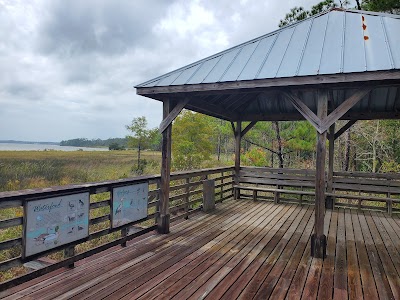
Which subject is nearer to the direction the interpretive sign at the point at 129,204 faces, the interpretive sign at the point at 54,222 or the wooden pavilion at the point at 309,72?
the wooden pavilion

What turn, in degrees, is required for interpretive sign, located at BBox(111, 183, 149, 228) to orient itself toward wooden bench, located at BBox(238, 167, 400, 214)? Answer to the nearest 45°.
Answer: approximately 45° to its left

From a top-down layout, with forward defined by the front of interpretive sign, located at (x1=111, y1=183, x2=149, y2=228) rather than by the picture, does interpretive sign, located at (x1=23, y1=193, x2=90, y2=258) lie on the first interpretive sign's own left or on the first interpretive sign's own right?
on the first interpretive sign's own right

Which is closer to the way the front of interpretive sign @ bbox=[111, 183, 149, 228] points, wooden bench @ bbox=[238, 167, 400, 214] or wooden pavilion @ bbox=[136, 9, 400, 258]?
the wooden pavilion

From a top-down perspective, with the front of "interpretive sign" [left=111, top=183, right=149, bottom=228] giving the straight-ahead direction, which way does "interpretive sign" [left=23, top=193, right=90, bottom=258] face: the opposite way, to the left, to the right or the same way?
the same way

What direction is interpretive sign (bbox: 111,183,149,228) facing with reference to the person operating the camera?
facing the viewer and to the right of the viewer

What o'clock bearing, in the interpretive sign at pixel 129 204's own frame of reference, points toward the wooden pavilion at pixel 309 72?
The wooden pavilion is roughly at 11 o'clock from the interpretive sign.

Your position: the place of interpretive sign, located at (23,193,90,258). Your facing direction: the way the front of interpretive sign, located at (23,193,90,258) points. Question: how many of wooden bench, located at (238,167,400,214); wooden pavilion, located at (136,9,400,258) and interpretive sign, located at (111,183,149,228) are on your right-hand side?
0

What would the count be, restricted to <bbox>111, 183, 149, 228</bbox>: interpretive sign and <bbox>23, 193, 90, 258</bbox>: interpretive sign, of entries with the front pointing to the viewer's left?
0

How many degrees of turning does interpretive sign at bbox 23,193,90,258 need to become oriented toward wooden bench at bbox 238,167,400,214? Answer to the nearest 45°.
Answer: approximately 45° to its left

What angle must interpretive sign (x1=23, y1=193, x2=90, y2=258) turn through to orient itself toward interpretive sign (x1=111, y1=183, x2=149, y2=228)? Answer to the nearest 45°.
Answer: approximately 90° to its left

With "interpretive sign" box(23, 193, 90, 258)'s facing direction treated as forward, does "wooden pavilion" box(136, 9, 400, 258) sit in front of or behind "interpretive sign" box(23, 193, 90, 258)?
in front

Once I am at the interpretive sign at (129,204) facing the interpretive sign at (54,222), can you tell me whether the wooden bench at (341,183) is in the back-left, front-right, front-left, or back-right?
back-left
